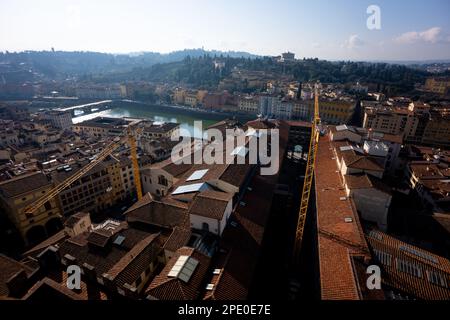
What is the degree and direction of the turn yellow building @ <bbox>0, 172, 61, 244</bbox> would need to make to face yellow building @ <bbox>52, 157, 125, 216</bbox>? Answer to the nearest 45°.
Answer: approximately 45° to its left
